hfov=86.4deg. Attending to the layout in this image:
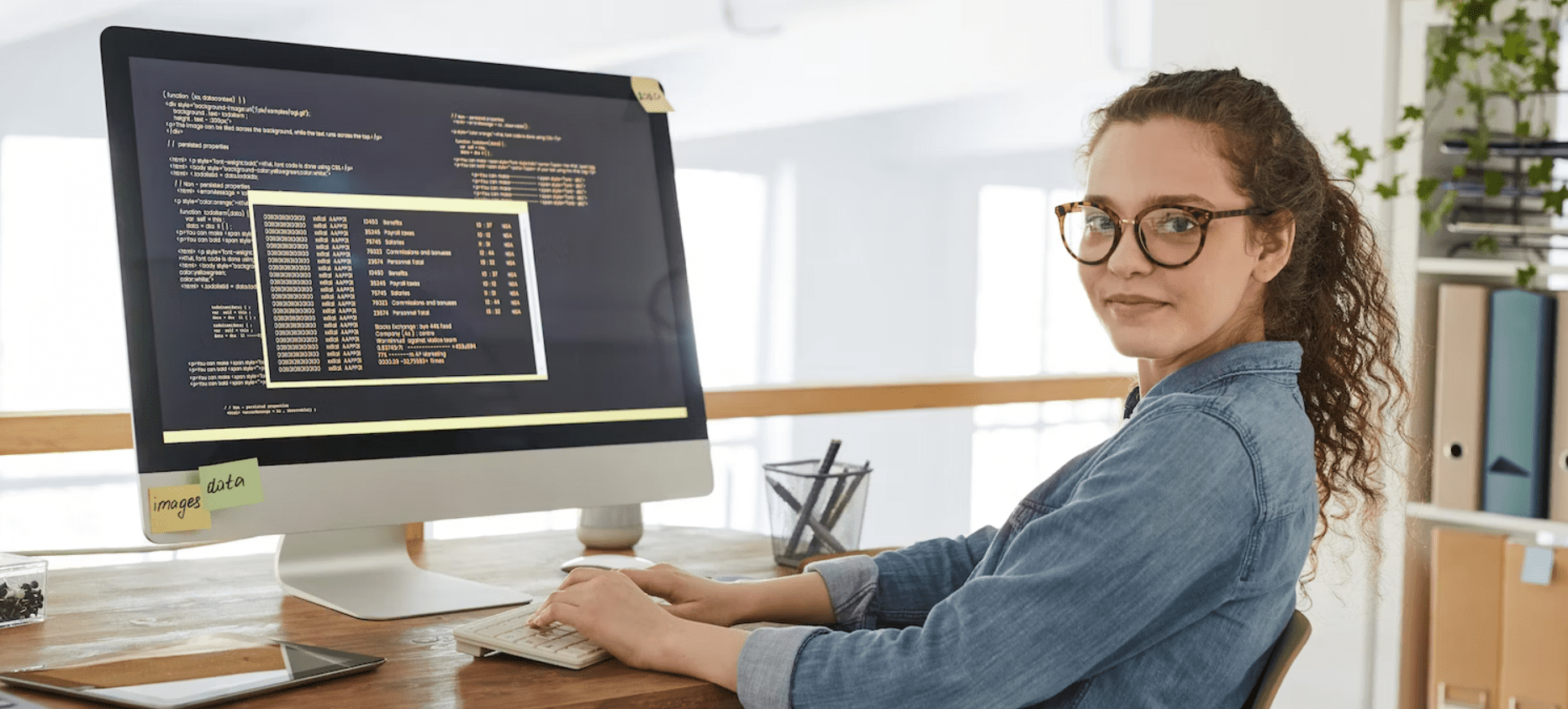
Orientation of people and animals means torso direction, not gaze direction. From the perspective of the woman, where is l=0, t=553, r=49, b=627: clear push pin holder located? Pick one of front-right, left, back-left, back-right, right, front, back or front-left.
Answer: front

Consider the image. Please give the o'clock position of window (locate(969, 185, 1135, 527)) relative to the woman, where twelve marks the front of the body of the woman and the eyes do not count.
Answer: The window is roughly at 3 o'clock from the woman.

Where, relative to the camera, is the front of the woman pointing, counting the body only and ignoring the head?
to the viewer's left

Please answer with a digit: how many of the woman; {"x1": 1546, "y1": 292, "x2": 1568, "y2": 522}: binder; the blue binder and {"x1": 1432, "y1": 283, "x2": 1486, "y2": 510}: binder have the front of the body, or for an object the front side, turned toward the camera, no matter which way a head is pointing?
3

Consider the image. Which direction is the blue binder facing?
toward the camera

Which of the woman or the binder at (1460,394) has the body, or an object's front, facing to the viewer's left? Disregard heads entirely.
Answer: the woman

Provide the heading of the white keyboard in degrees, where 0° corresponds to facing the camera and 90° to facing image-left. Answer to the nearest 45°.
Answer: approximately 315°

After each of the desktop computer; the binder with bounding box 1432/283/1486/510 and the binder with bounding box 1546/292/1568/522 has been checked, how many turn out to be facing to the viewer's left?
0

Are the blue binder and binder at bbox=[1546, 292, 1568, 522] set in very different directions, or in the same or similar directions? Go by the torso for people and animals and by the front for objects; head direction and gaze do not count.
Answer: same or similar directions

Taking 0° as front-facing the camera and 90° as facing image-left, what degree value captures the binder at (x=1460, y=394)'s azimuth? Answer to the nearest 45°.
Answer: approximately 0°

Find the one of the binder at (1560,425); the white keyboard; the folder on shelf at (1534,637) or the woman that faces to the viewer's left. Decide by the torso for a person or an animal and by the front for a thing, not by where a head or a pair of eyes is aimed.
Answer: the woman

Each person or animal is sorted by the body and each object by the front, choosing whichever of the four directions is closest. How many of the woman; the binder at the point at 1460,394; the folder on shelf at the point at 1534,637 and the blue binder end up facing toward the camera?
3

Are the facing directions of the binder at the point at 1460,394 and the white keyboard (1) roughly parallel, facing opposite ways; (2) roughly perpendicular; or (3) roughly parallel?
roughly perpendicular

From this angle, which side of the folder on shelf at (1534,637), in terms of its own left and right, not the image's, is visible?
front

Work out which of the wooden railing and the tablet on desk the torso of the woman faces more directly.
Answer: the tablet on desk

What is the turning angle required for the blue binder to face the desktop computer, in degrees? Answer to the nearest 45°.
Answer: approximately 45° to its right
